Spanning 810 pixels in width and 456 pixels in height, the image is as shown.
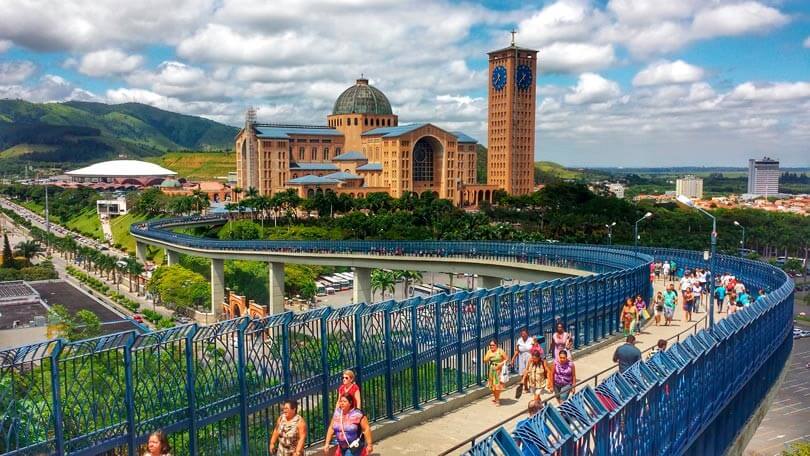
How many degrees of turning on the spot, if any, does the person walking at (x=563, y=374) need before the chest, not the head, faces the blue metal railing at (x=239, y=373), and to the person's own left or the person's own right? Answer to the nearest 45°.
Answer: approximately 45° to the person's own right

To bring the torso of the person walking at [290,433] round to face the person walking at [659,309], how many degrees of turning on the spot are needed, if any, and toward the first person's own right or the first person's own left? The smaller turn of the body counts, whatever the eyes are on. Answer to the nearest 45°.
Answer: approximately 180°

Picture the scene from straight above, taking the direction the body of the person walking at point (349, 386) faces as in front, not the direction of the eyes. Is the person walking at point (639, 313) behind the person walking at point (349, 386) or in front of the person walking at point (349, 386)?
behind

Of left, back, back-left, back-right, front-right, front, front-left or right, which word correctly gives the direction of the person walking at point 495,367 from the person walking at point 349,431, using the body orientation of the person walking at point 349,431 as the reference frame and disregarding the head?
back

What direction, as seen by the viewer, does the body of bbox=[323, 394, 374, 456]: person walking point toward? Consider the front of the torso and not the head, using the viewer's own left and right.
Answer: facing the viewer and to the left of the viewer

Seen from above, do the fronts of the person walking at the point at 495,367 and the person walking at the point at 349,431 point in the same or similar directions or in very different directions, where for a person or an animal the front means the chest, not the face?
same or similar directions

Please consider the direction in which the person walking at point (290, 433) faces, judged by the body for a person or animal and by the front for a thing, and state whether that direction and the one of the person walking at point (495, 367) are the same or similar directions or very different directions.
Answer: same or similar directions

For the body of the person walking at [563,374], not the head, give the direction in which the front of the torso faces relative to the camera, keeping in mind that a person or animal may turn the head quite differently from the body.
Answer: toward the camera

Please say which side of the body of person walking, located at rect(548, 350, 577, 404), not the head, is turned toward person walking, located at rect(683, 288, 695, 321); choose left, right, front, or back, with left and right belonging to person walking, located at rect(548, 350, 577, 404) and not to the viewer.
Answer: back

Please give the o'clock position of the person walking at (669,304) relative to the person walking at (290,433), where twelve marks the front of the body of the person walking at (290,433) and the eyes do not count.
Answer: the person walking at (669,304) is roughly at 6 o'clock from the person walking at (290,433).

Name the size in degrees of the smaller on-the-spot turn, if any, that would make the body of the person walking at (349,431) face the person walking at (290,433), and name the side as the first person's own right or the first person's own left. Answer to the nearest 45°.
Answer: approximately 45° to the first person's own right

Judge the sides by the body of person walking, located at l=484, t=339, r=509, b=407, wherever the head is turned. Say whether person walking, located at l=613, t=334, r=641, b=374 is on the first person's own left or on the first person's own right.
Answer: on the first person's own left

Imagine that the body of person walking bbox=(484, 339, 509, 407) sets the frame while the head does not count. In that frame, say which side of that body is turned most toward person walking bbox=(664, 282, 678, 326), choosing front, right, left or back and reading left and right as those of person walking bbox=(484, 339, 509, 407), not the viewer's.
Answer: back

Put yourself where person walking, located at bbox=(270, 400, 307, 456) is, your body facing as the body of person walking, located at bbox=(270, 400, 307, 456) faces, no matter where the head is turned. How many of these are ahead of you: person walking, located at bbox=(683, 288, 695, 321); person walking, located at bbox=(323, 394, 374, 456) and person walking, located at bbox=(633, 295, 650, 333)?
0

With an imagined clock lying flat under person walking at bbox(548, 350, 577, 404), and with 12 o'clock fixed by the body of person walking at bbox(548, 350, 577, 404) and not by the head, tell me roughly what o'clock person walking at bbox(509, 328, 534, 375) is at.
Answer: person walking at bbox(509, 328, 534, 375) is roughly at 5 o'clock from person walking at bbox(548, 350, 577, 404).

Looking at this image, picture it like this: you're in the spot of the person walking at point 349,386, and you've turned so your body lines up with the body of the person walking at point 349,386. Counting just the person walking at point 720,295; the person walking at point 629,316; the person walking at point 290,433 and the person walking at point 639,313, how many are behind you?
3

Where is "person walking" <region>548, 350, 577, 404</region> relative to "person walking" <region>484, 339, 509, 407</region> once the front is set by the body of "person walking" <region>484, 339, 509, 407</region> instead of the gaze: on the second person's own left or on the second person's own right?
on the second person's own left
